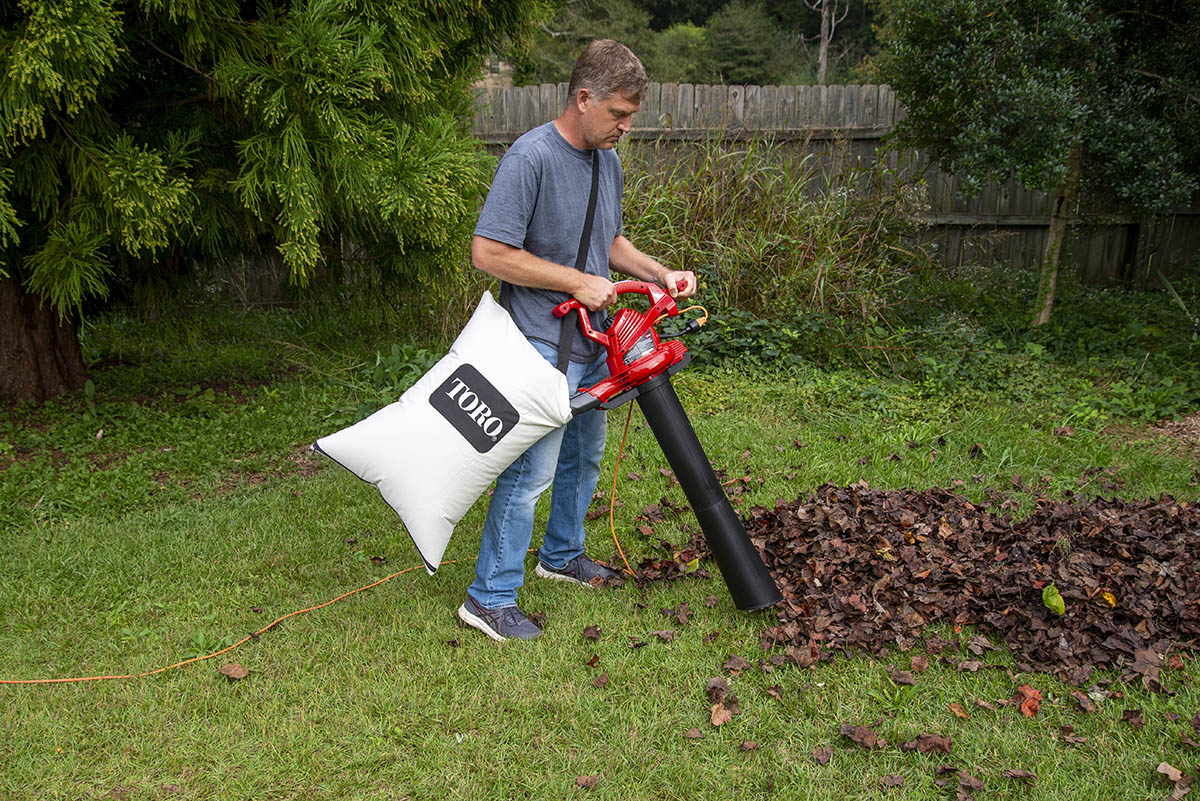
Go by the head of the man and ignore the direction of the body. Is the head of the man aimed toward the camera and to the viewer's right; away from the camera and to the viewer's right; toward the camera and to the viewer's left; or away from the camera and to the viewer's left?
toward the camera and to the viewer's right

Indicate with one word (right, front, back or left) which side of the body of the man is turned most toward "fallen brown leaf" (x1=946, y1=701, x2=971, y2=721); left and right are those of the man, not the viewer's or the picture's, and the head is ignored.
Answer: front

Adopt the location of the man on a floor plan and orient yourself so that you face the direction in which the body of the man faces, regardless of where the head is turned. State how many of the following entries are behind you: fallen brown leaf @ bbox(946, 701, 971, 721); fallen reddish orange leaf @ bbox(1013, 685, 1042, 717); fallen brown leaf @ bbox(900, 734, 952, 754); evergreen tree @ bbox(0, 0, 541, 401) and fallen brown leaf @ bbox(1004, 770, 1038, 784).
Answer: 1

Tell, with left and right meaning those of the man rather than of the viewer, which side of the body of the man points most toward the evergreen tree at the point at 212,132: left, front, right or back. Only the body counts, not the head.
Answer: back

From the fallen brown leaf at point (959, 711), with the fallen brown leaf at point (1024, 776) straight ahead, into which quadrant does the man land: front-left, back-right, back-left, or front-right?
back-right

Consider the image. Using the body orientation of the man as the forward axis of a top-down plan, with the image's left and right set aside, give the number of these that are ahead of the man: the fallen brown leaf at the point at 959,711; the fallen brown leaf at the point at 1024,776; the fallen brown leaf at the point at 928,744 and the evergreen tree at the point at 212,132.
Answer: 3

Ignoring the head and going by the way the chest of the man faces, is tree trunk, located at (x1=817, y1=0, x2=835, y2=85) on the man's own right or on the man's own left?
on the man's own left

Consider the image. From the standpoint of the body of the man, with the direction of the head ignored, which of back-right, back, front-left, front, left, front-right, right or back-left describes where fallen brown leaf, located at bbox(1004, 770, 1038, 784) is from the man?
front

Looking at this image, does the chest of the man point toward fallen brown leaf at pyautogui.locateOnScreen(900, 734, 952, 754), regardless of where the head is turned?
yes

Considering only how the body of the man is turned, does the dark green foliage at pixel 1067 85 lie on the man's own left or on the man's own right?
on the man's own left

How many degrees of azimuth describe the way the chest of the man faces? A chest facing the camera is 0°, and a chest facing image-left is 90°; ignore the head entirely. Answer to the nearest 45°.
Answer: approximately 315°
